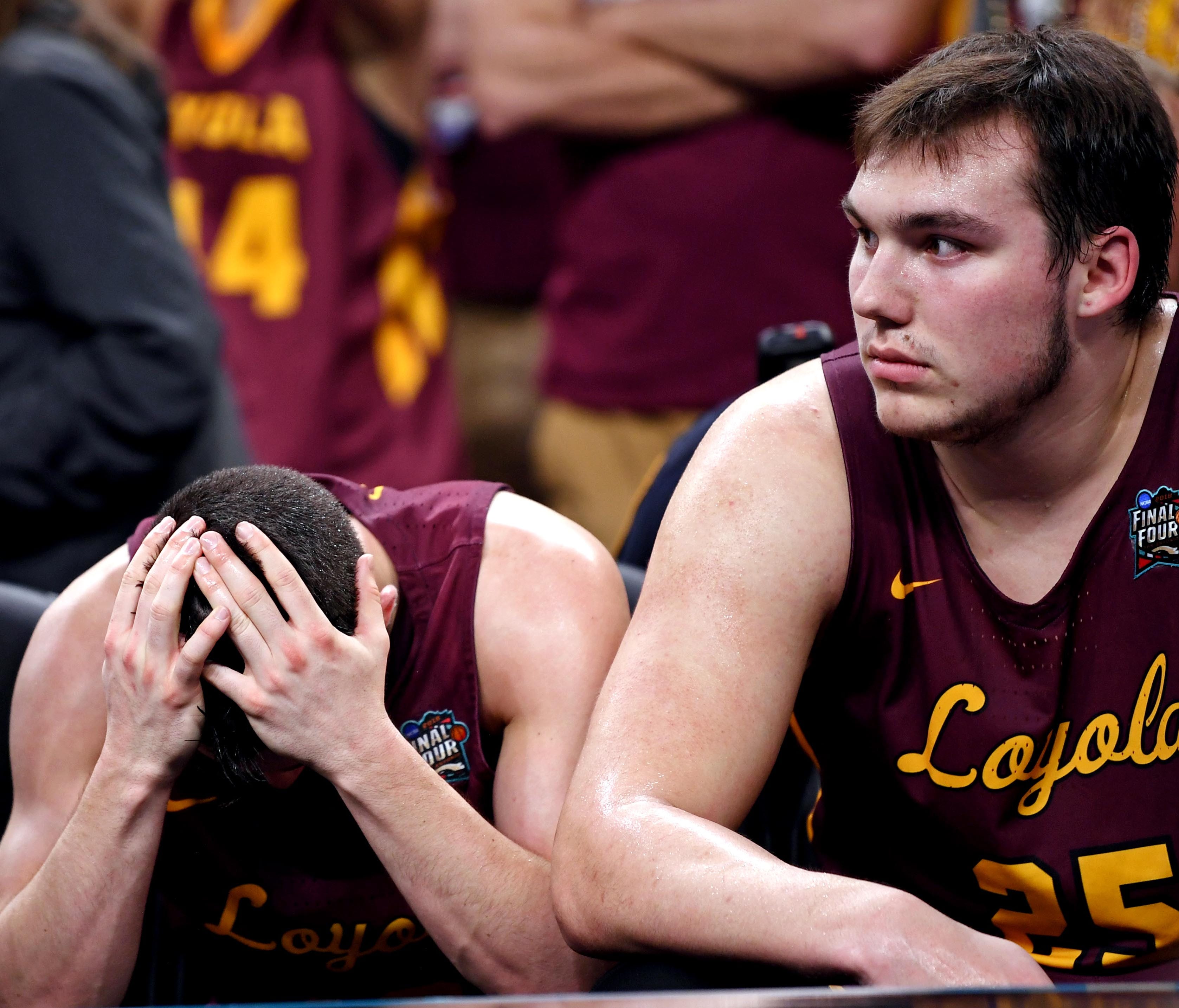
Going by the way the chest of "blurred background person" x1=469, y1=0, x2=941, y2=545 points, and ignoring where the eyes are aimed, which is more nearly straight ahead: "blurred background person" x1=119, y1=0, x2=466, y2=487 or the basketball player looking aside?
the basketball player looking aside

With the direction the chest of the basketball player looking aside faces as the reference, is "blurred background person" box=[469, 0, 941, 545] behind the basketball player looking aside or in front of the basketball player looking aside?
behind

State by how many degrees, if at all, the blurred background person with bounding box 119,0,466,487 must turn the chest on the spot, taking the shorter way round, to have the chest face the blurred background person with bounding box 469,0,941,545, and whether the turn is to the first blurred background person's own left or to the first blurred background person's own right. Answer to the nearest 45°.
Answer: approximately 90° to the first blurred background person's own left

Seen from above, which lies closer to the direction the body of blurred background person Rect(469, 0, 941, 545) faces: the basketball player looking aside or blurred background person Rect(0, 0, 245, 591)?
the basketball player looking aside
